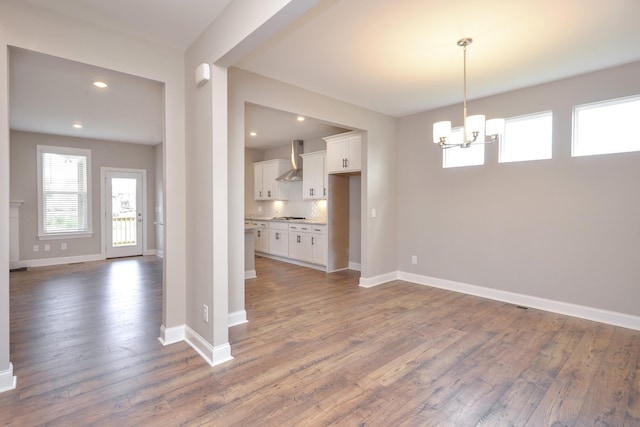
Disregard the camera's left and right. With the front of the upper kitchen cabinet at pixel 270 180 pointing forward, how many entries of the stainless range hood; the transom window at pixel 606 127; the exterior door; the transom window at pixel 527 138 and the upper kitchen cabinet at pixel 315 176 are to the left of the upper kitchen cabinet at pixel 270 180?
4

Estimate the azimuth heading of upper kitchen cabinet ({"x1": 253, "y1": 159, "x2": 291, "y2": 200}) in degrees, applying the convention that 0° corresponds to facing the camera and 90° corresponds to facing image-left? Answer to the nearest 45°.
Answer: approximately 45°

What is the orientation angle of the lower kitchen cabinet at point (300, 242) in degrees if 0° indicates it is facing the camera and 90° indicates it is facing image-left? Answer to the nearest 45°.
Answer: approximately 45°

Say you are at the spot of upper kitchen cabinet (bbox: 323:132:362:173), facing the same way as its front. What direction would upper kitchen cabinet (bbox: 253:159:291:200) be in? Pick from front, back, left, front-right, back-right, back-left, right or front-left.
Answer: right

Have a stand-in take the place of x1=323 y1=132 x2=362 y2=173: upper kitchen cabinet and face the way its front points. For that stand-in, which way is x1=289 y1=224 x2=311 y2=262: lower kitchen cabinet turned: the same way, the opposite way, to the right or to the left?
the same way

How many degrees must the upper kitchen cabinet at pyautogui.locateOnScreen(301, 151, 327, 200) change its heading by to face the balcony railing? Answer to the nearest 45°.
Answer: approximately 45° to its right

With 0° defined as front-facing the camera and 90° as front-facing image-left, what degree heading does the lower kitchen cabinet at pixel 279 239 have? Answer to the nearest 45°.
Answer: approximately 45°

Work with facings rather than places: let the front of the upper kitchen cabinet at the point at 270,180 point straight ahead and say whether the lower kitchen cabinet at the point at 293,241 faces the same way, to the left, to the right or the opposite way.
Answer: the same way

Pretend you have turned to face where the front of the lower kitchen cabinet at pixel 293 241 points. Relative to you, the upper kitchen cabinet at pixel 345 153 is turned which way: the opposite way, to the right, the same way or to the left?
the same way

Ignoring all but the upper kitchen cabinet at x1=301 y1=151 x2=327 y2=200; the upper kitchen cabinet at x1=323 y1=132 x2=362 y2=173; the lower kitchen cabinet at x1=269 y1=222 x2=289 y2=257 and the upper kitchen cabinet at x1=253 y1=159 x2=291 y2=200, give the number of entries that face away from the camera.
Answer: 0

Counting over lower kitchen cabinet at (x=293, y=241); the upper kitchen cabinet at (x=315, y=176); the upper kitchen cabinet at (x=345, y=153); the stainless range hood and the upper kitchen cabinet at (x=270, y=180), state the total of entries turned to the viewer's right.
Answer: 0

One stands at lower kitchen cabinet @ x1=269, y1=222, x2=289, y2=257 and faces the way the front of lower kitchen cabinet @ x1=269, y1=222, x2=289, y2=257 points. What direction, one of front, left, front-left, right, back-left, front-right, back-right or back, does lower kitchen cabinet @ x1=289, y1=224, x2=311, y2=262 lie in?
left

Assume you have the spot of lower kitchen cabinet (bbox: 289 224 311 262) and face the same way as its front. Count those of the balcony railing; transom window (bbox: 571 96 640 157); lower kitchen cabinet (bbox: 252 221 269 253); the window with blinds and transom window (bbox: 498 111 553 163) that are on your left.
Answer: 2

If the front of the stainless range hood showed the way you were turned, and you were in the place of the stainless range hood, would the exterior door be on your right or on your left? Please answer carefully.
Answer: on your right

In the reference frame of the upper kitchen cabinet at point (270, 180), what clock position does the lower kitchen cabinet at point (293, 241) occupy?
The lower kitchen cabinet is roughly at 10 o'clock from the upper kitchen cabinet.

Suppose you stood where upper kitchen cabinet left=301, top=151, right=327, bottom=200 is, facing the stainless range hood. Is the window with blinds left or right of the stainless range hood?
left

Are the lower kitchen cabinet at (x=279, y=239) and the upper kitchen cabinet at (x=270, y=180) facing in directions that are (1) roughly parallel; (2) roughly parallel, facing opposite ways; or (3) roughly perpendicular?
roughly parallel

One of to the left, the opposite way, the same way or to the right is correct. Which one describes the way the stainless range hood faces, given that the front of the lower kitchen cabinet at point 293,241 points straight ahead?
the same way

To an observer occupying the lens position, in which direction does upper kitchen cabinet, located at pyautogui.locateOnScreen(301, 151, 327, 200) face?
facing the viewer and to the left of the viewer

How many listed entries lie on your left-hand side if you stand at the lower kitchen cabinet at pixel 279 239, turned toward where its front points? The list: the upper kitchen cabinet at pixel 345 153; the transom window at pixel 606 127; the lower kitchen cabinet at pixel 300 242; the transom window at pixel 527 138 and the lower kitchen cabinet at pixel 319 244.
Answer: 5

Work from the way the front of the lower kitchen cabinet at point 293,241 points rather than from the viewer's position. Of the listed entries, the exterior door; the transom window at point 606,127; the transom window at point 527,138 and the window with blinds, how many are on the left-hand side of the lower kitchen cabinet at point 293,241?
2
